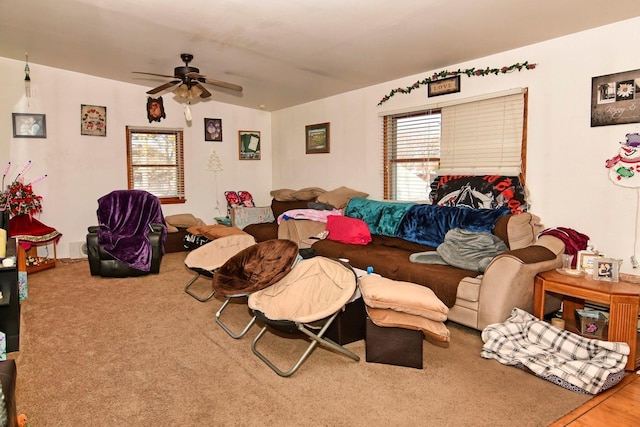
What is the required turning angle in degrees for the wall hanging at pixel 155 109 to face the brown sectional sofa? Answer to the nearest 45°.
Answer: approximately 45° to its left

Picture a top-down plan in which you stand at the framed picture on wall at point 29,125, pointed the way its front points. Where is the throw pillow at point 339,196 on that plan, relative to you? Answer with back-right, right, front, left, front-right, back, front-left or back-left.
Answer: front-left

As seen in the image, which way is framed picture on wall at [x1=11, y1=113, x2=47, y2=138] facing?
toward the camera

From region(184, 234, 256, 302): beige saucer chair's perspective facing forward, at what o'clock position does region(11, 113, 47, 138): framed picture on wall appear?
The framed picture on wall is roughly at 3 o'clock from the beige saucer chair.

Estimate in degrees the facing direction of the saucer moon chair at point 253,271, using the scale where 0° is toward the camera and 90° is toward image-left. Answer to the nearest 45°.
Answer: approximately 45°

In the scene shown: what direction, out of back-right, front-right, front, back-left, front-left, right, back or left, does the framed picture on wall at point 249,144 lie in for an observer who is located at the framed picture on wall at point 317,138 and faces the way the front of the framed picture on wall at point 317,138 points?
right

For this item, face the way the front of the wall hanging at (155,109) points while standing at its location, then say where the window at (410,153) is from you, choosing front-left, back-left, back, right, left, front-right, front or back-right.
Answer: front-left

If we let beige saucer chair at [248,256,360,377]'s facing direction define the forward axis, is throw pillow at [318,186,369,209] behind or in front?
behind

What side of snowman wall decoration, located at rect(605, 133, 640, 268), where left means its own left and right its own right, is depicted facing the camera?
front

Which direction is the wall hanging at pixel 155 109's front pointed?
toward the camera

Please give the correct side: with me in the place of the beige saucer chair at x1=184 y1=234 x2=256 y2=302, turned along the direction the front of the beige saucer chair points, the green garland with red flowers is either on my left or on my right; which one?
on my left

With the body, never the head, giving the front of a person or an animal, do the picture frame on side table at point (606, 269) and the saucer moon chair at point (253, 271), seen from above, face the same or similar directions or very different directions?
same or similar directions

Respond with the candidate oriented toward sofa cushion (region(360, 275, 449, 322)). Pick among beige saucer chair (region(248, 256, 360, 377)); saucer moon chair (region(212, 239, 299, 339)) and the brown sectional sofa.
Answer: the brown sectional sofa

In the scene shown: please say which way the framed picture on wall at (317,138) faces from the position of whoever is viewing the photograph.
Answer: facing the viewer and to the left of the viewer
